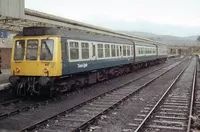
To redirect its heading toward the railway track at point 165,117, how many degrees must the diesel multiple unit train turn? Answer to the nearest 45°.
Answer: approximately 90° to its left

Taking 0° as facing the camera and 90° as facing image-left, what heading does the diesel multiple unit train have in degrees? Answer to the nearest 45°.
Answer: approximately 45°
